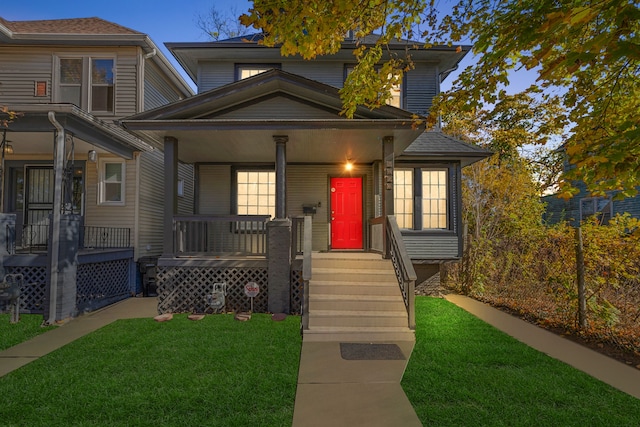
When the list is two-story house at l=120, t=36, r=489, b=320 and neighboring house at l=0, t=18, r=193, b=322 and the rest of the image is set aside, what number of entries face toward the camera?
2

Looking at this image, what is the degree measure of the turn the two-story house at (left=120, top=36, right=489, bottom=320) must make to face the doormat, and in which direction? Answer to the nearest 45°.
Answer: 0° — it already faces it

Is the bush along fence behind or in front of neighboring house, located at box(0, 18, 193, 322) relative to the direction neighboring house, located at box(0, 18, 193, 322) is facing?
in front

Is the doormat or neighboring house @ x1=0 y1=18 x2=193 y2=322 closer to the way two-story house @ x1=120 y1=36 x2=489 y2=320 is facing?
the doormat

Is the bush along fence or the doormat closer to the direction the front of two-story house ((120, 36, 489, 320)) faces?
the doormat

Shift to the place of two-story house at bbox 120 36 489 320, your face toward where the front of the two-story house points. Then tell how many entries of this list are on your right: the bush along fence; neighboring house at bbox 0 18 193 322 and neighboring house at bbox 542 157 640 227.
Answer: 1

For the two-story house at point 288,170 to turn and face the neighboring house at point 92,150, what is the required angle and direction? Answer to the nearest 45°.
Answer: approximately 90° to its right

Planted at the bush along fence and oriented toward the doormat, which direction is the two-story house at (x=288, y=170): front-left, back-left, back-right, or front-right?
front-right

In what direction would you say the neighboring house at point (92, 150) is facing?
toward the camera

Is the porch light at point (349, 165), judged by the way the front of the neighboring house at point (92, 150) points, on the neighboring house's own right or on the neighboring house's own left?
on the neighboring house's own left

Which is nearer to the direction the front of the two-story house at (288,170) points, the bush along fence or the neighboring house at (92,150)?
the bush along fence

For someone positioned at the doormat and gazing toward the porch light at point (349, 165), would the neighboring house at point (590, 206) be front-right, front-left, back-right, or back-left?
front-right

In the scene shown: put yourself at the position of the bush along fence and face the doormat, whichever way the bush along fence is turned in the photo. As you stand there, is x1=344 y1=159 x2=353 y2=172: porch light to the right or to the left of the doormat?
right

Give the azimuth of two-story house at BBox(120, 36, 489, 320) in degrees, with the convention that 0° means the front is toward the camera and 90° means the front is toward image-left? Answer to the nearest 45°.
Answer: approximately 0°

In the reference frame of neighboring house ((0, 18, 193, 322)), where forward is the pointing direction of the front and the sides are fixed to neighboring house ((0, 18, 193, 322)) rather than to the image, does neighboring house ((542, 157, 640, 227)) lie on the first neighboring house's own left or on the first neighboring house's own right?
on the first neighboring house's own left
